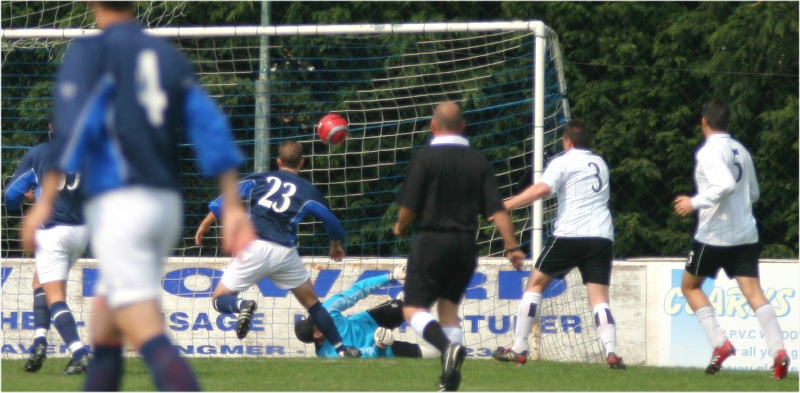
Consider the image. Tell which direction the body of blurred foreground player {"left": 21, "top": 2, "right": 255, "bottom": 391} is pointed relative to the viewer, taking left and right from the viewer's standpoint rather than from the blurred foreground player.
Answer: facing away from the viewer and to the left of the viewer

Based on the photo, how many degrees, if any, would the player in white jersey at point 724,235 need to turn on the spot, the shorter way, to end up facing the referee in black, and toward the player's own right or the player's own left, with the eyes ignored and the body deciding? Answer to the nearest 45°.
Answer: approximately 90° to the player's own left

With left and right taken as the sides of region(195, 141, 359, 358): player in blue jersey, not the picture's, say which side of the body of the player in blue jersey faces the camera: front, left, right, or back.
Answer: back

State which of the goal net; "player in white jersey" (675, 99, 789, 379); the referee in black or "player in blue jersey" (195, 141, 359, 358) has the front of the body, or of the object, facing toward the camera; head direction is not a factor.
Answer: the goal net

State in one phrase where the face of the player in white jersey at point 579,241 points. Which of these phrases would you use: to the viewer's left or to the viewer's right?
to the viewer's left

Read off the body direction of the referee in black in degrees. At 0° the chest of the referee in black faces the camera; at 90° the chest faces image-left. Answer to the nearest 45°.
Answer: approximately 180°

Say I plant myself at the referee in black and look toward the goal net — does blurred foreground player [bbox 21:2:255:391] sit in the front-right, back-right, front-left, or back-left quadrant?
back-left

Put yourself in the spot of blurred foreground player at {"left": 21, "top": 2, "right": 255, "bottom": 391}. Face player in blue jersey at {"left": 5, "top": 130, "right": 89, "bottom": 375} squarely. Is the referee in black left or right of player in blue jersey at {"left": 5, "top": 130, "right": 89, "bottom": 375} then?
right

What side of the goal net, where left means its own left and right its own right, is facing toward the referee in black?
front

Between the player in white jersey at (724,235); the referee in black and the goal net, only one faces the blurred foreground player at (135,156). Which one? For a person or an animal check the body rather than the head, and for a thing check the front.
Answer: the goal net

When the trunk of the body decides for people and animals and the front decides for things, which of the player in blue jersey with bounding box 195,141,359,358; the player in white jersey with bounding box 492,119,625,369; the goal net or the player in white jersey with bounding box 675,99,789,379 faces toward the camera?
the goal net

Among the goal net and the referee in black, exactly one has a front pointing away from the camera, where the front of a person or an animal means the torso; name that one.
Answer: the referee in black

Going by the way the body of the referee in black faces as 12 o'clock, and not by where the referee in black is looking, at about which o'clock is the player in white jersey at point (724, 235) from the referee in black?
The player in white jersey is roughly at 2 o'clock from the referee in black.

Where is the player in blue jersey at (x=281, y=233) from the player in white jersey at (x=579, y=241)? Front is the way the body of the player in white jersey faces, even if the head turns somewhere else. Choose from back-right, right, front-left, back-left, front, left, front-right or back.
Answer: front-left

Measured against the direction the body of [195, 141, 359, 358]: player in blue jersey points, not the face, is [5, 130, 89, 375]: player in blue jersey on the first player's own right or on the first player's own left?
on the first player's own left

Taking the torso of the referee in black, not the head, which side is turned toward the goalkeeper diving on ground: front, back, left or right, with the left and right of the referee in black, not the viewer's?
front
